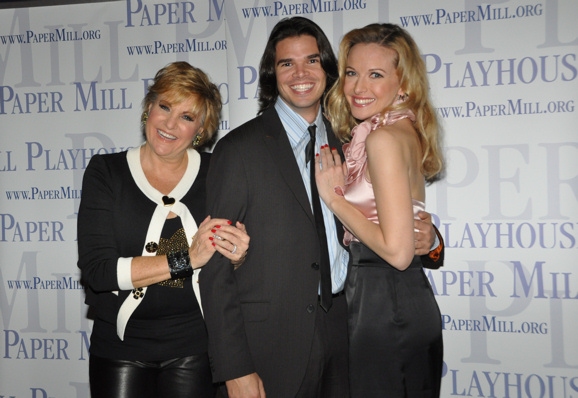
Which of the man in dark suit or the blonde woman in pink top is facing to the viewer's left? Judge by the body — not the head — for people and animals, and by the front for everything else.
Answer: the blonde woman in pink top

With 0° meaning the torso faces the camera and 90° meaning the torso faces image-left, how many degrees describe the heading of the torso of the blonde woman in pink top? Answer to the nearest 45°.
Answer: approximately 90°

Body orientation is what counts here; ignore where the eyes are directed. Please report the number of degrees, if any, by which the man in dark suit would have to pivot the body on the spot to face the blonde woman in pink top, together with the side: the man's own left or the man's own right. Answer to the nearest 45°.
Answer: approximately 45° to the man's own left

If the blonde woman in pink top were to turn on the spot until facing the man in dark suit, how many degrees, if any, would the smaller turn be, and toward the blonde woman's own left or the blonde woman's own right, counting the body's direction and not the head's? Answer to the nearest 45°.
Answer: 0° — they already face them

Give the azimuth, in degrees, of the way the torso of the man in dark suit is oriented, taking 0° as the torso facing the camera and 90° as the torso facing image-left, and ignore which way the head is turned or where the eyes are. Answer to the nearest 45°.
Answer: approximately 315°
